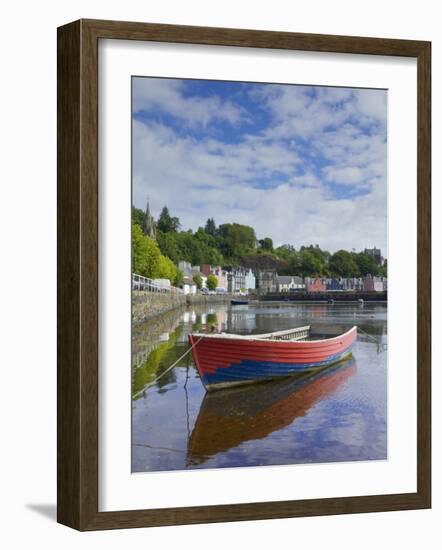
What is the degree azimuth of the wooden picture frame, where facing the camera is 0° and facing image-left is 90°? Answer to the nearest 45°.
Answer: approximately 315°
